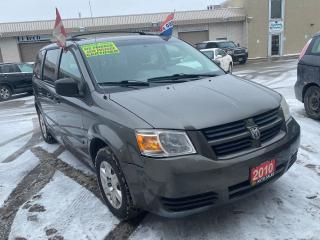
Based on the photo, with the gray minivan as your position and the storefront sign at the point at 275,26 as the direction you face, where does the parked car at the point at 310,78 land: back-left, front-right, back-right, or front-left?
front-right

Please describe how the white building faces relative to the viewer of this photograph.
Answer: facing the viewer

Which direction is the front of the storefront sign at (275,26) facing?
toward the camera

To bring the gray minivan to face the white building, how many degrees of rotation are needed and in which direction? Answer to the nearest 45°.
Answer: approximately 135° to its left

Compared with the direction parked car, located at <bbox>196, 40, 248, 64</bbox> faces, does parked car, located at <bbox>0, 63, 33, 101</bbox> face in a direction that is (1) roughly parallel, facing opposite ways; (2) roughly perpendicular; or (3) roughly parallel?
roughly perpendicular

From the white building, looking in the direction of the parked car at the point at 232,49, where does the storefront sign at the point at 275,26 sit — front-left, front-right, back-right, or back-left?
front-left

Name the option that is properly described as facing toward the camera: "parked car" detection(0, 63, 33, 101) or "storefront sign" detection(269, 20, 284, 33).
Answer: the storefront sign

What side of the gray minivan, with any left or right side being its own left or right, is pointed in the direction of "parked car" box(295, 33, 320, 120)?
left

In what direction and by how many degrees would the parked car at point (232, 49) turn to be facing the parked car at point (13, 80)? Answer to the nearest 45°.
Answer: approximately 90° to its right

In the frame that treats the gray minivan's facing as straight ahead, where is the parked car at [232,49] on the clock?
The parked car is roughly at 8 o'clock from the gray minivan.

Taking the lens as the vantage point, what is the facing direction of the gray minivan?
facing the viewer and to the right of the viewer

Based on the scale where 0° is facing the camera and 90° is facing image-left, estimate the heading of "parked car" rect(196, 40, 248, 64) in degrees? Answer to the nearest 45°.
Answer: approximately 315°
